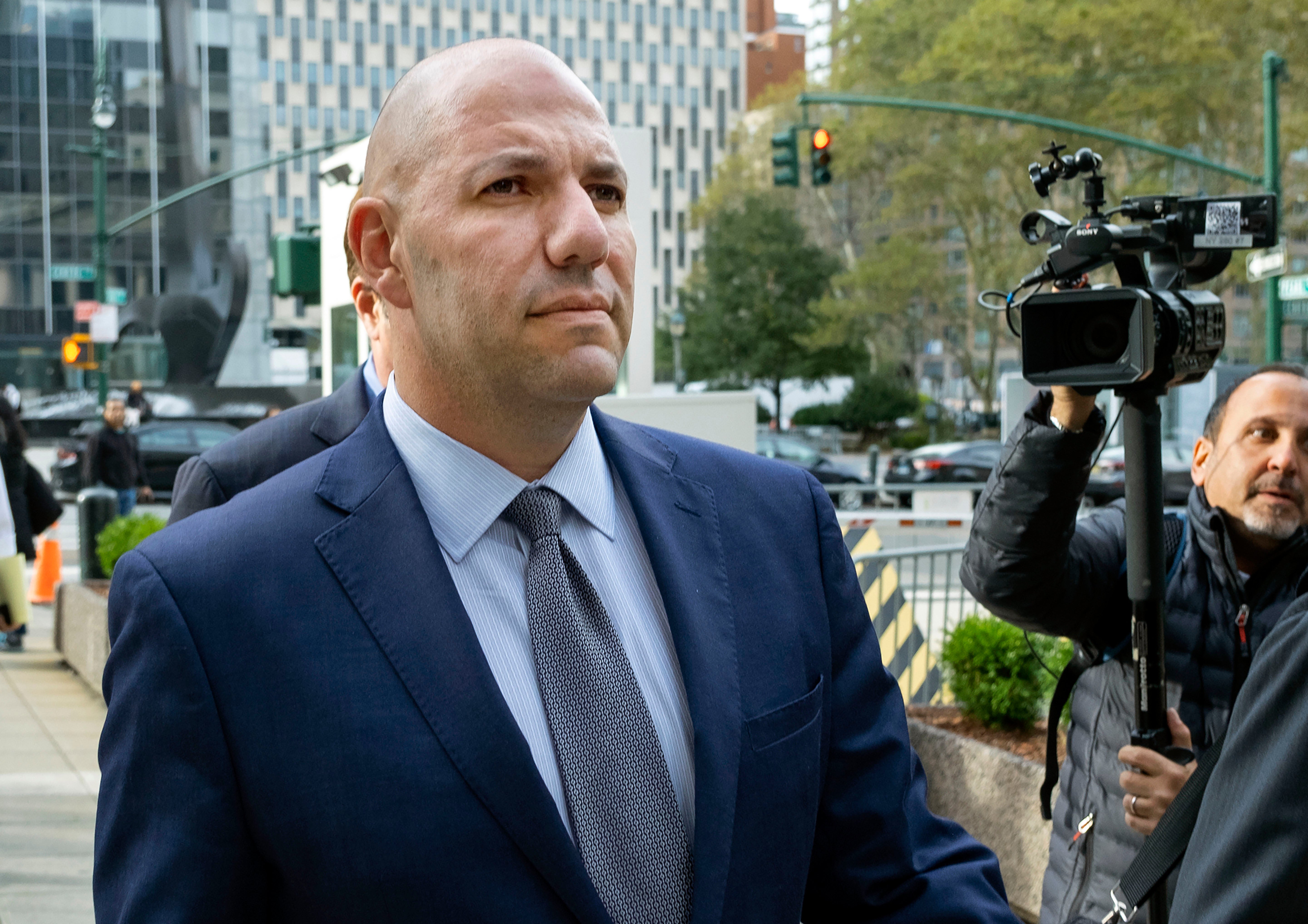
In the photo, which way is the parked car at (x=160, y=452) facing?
to the viewer's right

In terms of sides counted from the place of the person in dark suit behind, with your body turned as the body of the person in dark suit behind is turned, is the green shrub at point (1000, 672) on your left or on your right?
on your left

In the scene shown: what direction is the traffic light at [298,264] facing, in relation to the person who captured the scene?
facing away from the viewer and to the right of the viewer

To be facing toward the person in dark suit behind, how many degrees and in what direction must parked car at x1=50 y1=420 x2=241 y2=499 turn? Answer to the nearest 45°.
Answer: approximately 90° to its right
